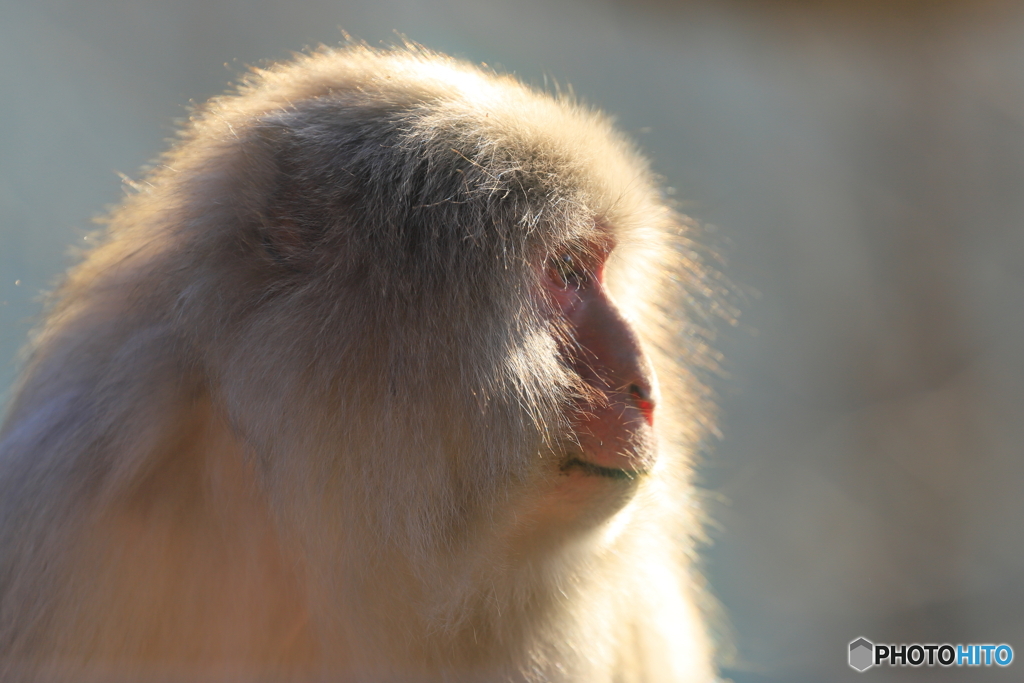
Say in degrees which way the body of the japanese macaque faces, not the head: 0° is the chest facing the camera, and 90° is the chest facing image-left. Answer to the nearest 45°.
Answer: approximately 270°
